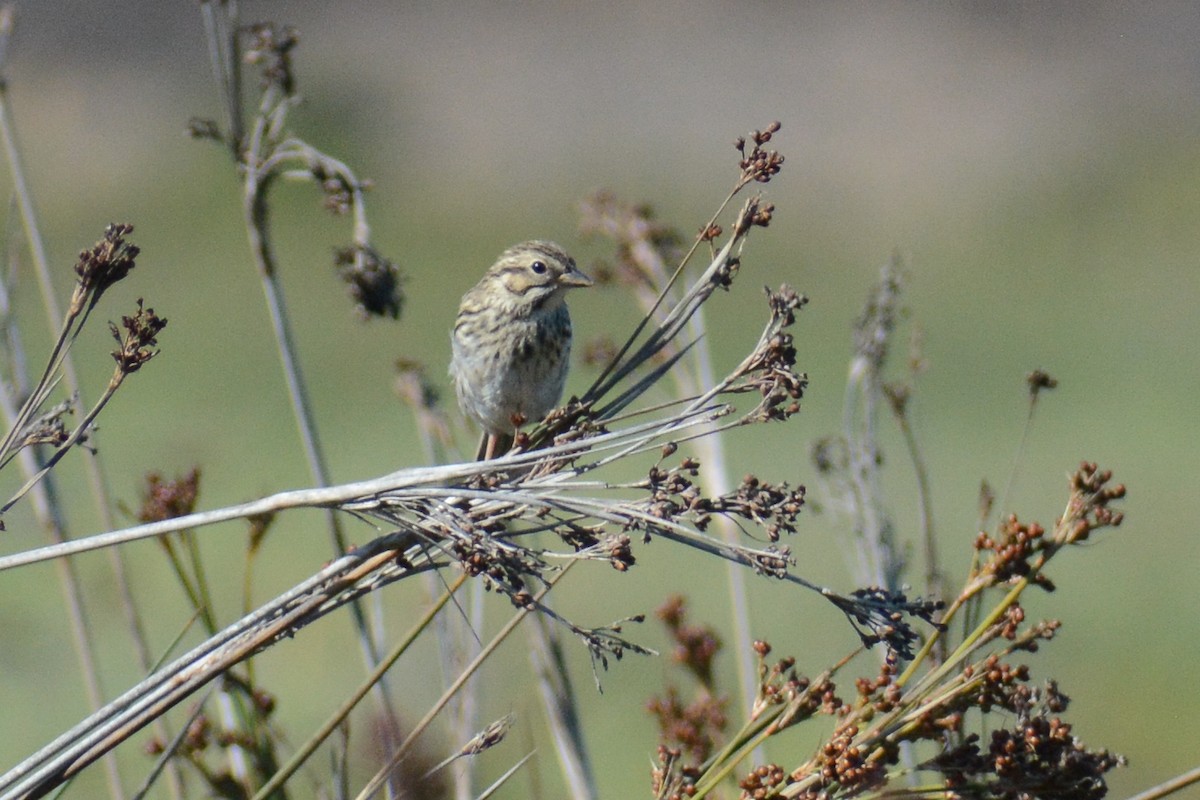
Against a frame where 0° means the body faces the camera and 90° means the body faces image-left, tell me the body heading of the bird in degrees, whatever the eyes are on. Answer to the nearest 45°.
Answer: approximately 315°
